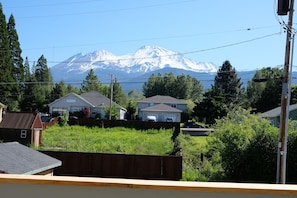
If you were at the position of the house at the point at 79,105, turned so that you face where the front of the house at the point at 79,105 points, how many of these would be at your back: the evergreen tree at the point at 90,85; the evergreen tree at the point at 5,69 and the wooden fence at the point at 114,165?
1

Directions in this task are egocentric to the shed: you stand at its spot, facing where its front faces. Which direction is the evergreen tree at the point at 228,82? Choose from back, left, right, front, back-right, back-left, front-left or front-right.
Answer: left

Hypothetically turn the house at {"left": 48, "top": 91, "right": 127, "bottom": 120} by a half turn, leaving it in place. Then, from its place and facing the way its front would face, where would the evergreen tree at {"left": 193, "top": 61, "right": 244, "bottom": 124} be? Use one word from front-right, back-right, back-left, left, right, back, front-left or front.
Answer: right

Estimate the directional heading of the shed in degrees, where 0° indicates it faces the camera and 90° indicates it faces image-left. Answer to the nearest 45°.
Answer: approximately 315°

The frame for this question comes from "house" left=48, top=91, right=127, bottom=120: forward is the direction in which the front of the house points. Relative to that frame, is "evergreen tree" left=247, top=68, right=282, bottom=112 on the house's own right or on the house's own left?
on the house's own left

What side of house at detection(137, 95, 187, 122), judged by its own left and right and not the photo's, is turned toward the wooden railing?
front

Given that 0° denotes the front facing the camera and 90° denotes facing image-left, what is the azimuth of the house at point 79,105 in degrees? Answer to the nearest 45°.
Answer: approximately 0°

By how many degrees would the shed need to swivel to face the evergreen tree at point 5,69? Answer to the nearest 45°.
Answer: approximately 135° to its left

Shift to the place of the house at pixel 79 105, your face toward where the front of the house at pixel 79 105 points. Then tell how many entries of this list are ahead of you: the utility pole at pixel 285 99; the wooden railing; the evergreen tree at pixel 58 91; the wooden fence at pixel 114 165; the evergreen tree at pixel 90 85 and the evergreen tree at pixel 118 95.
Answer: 3

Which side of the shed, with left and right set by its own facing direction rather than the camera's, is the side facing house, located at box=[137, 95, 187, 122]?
left

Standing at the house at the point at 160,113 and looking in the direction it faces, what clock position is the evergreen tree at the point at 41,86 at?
The evergreen tree is roughly at 3 o'clock from the house.

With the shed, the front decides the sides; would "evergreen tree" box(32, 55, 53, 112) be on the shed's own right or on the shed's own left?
on the shed's own left

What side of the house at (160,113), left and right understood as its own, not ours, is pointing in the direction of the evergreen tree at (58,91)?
right

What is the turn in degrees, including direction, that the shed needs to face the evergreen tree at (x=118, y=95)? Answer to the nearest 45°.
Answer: approximately 135° to its left

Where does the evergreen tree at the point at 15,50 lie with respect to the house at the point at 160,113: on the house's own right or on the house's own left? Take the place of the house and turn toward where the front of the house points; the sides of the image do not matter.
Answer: on the house's own right

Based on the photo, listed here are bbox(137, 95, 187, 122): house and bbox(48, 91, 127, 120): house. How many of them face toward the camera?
2
